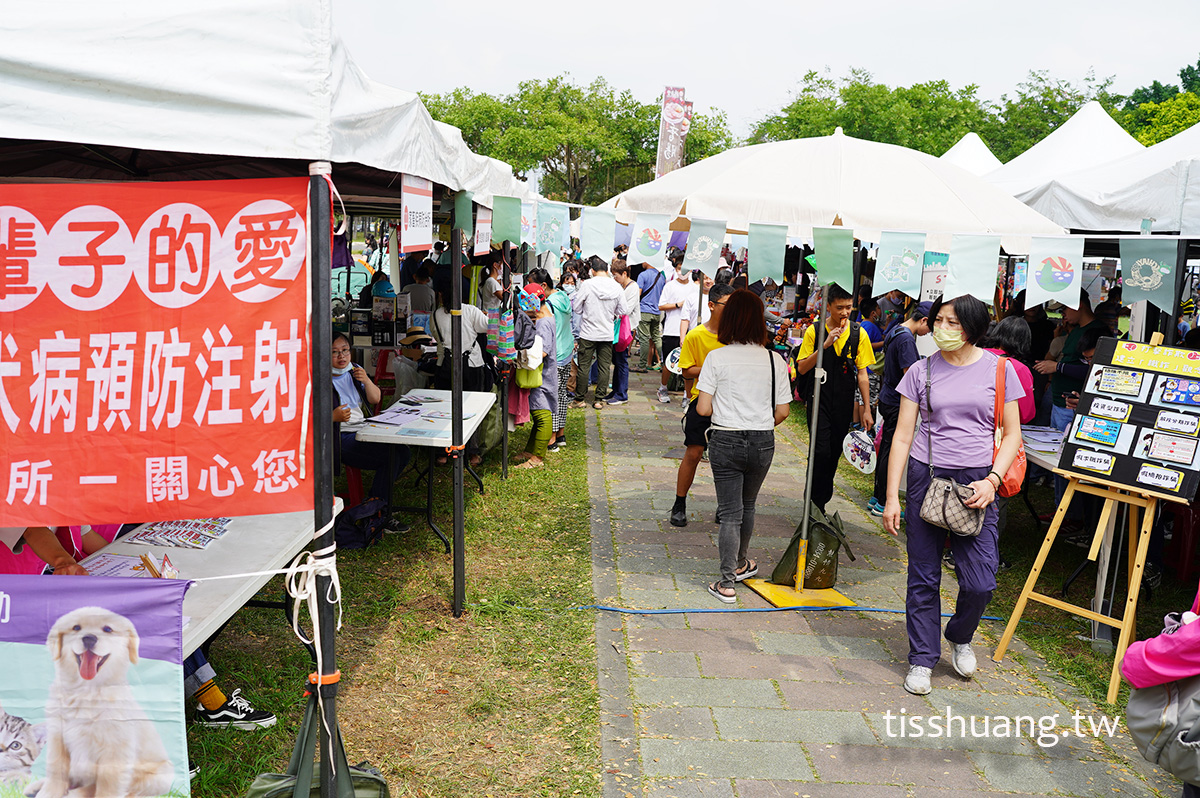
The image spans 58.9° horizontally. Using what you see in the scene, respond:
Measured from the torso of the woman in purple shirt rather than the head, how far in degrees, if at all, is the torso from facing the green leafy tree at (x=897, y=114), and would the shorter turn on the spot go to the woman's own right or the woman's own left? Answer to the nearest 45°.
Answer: approximately 180°

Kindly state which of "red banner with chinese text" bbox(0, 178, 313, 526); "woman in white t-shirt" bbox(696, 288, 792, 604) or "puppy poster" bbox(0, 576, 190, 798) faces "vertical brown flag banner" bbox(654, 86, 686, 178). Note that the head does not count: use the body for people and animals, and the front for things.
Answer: the woman in white t-shirt

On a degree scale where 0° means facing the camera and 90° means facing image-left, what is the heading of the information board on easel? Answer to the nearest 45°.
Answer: approximately 45°

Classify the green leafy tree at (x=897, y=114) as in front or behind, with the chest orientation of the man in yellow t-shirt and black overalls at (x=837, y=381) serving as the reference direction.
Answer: behind

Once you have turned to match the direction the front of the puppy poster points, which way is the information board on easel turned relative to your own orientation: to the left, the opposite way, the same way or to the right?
to the right

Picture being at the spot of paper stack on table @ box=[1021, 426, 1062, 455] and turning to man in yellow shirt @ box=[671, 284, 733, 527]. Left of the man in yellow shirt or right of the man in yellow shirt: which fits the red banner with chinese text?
left

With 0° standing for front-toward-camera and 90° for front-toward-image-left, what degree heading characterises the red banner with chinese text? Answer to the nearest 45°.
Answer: approximately 0°

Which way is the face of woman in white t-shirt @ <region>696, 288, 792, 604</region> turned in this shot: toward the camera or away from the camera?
away from the camera

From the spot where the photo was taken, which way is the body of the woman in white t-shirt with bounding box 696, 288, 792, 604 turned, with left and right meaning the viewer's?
facing away from the viewer

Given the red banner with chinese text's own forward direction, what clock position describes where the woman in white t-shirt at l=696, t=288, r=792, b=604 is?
The woman in white t-shirt is roughly at 8 o'clock from the red banner with chinese text.
